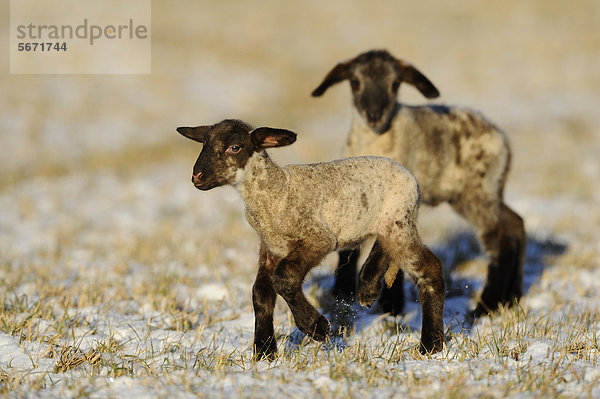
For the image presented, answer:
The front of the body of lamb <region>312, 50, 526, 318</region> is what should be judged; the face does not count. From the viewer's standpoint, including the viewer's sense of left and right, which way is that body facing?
facing the viewer and to the left of the viewer

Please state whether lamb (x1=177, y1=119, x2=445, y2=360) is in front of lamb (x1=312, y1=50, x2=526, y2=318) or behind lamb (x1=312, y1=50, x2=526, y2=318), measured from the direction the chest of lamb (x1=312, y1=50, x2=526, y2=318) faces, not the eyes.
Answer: in front
